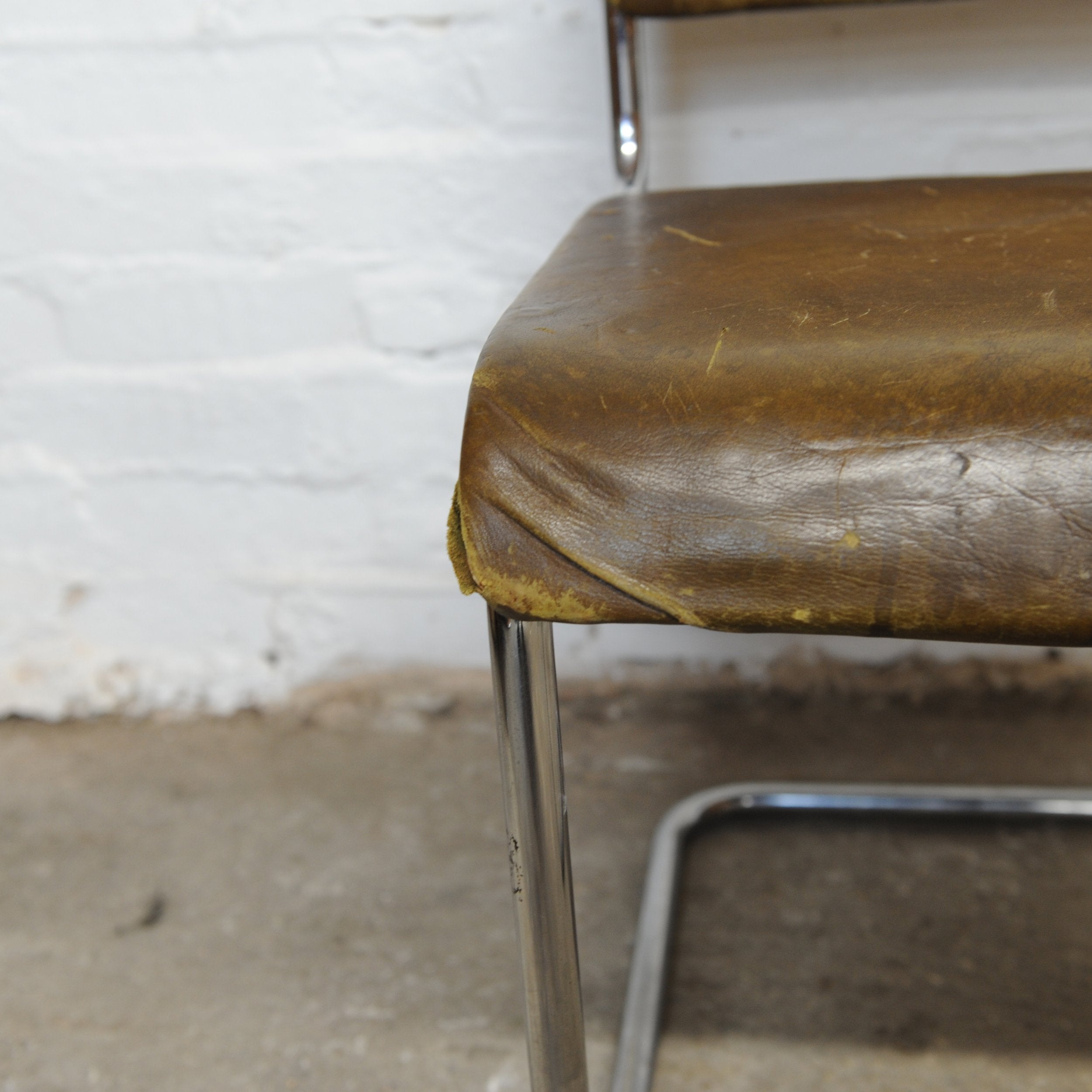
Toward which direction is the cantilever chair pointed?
toward the camera
